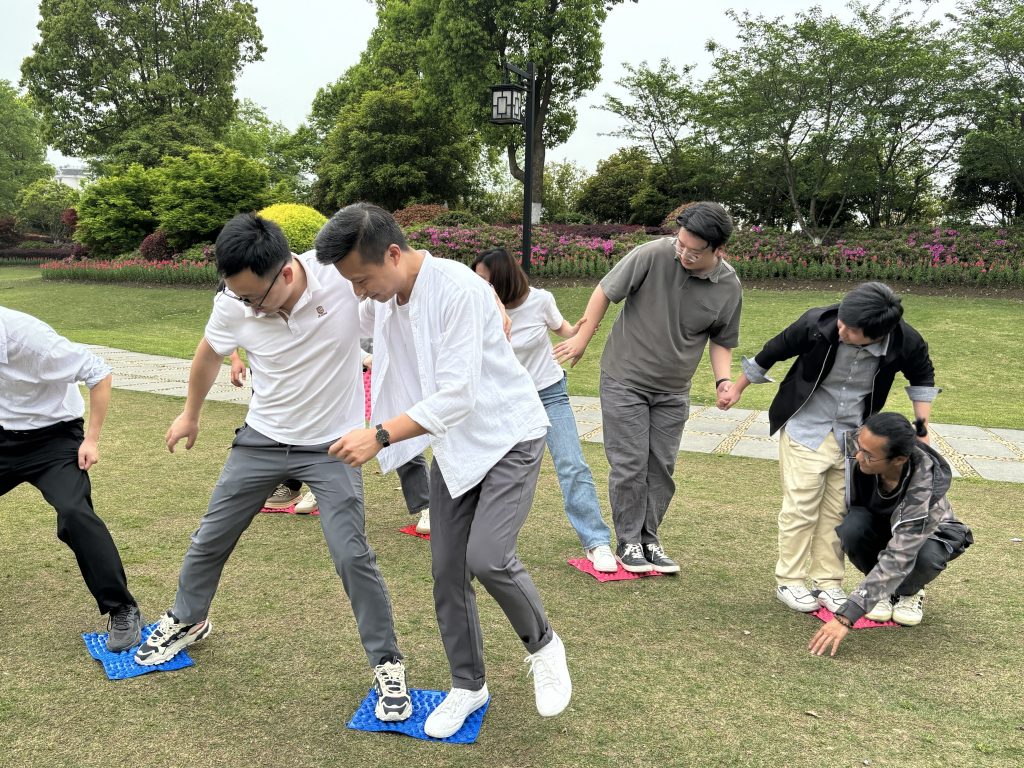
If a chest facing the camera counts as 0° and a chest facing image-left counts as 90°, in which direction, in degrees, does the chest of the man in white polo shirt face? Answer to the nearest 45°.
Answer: approximately 0°

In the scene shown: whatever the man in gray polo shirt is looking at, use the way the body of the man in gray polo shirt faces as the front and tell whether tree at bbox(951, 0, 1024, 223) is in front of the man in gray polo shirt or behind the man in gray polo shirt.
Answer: behind

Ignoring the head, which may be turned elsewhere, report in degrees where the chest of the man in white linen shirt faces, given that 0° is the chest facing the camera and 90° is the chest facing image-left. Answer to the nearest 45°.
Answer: approximately 45°

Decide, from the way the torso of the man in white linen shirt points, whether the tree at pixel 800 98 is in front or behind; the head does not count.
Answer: behind

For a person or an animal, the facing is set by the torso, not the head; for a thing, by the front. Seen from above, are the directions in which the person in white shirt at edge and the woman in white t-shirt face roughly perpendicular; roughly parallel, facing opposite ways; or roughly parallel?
roughly parallel

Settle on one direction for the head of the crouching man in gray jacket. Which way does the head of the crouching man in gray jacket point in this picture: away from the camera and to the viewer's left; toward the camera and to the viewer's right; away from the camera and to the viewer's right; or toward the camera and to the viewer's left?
toward the camera and to the viewer's left

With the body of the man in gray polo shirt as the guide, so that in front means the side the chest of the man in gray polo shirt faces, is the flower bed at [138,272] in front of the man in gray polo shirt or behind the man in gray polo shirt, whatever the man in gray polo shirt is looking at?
behind

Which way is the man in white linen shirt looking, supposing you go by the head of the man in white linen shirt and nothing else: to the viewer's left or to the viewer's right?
to the viewer's left

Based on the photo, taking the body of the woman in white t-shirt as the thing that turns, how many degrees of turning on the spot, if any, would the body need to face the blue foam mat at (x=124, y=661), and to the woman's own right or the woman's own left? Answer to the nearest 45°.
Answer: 0° — they already face it

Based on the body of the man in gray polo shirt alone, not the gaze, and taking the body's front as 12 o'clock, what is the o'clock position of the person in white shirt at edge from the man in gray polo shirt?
The person in white shirt at edge is roughly at 2 o'clock from the man in gray polo shirt.

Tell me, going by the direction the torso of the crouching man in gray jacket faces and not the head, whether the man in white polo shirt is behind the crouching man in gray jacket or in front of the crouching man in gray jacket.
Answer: in front
